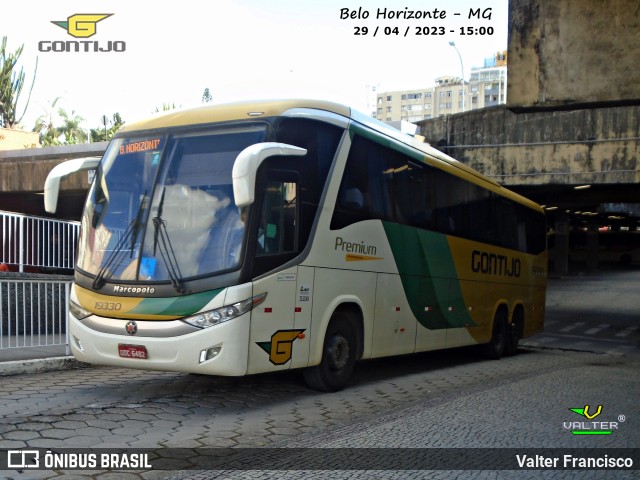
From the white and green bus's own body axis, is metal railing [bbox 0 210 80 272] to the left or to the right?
on its right

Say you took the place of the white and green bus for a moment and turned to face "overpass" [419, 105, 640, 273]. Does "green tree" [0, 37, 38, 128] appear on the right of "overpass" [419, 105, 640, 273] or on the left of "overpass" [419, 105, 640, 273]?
left

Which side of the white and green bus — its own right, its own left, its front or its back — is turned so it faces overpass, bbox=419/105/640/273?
back

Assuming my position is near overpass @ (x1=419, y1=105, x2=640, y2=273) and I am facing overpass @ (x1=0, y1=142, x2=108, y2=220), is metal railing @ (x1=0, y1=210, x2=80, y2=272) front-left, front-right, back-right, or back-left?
front-left

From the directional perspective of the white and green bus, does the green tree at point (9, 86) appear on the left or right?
on its right

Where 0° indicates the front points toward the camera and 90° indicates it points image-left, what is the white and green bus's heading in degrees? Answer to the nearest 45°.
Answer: approximately 45°
